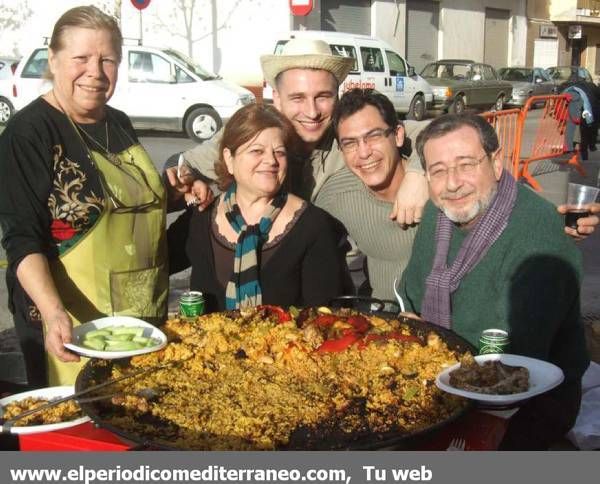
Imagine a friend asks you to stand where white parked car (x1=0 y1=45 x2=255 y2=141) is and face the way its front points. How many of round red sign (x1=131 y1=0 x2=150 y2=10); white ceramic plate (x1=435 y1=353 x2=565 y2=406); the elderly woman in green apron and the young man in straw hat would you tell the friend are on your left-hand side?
1

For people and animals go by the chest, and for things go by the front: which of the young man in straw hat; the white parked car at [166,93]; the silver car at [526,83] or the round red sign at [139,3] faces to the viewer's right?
the white parked car

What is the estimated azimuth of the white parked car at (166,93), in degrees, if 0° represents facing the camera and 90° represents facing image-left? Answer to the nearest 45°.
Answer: approximately 270°

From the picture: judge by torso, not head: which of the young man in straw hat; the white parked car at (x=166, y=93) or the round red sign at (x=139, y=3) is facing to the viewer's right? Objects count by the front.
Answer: the white parked car

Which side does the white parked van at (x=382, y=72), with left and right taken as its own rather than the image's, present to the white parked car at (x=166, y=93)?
back

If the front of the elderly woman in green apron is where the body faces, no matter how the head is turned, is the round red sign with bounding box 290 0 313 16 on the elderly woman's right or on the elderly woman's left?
on the elderly woman's left

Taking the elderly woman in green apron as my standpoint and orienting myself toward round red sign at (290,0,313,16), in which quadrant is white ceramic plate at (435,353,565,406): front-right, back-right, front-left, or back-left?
back-right

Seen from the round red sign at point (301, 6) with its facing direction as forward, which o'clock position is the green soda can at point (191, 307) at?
The green soda can is roughly at 12 o'clock from the round red sign.

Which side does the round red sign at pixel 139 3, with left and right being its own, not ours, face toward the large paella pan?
front

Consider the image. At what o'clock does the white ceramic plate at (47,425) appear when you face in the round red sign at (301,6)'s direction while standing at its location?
The white ceramic plate is roughly at 12 o'clock from the round red sign.

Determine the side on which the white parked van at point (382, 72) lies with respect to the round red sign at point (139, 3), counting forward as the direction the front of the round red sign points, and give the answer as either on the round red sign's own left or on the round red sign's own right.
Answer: on the round red sign's own left

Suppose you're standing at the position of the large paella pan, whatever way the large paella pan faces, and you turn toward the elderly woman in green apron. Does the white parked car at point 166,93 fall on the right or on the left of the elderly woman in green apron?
right
